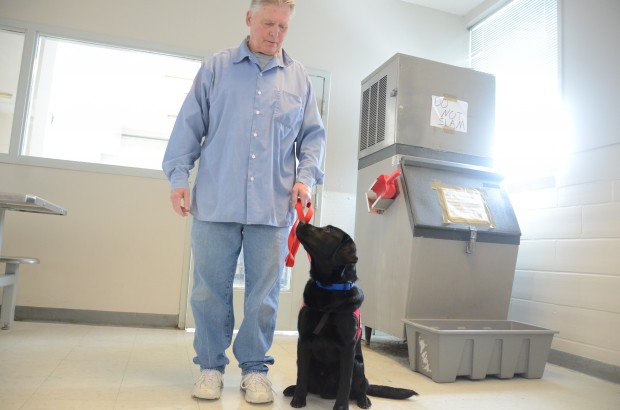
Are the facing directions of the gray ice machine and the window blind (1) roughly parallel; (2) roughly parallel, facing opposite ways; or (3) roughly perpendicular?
roughly perpendicular

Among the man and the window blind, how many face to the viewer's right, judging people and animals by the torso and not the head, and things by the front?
0

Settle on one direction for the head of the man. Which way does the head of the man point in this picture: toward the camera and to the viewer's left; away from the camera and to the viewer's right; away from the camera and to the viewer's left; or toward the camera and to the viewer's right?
toward the camera and to the viewer's right

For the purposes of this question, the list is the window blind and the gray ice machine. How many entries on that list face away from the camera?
0

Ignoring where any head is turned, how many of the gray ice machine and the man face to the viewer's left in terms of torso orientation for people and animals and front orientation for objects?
0

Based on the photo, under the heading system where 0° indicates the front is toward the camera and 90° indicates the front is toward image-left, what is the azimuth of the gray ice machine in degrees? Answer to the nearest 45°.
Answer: approximately 315°

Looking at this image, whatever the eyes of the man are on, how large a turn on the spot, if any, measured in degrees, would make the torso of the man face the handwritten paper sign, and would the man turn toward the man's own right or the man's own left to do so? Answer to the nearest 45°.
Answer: approximately 135° to the man's own left

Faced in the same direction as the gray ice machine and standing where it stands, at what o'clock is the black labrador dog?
The black labrador dog is roughly at 2 o'clock from the gray ice machine.

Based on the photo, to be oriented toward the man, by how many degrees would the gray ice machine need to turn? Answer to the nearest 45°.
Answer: approximately 90° to its right

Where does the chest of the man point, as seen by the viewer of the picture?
toward the camera

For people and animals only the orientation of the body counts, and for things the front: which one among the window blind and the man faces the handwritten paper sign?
the window blind
